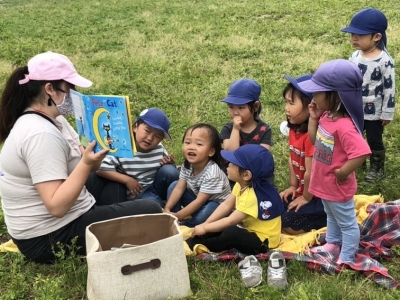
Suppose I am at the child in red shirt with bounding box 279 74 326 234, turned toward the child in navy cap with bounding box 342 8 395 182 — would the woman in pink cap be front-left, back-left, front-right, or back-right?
back-left

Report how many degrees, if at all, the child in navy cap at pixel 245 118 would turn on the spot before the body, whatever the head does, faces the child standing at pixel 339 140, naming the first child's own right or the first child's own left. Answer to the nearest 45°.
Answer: approximately 90° to the first child's own left

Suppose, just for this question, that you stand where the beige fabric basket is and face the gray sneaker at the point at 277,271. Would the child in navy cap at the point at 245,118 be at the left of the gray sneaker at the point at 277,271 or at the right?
left

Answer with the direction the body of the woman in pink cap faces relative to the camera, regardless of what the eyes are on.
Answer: to the viewer's right

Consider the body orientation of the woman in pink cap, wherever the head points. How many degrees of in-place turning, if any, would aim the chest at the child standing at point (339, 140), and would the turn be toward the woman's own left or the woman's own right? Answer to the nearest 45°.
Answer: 0° — they already face them

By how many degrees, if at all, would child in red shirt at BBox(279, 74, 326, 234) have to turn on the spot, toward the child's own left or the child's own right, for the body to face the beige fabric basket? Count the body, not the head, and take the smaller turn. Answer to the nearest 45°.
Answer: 0° — they already face it

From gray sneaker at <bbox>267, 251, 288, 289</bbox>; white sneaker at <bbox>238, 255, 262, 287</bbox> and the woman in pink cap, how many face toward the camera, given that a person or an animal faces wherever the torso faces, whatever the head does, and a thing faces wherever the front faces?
2

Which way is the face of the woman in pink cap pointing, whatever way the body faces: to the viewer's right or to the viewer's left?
to the viewer's right
